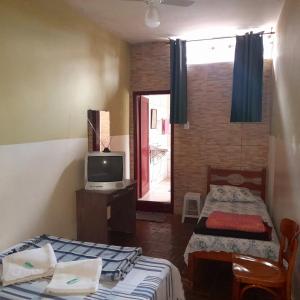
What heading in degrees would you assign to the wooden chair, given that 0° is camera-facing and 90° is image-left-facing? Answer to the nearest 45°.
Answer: approximately 90°

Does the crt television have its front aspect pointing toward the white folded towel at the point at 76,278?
yes

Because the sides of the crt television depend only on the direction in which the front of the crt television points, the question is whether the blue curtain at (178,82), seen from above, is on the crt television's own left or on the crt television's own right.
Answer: on the crt television's own left

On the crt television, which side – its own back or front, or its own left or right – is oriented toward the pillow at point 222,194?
left

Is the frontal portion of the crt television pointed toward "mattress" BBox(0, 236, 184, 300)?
yes

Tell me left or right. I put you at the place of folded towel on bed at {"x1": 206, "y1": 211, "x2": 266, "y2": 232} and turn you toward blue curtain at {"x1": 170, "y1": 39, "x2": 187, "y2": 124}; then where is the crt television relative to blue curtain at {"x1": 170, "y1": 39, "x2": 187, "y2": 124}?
left

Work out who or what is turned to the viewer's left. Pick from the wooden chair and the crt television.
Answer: the wooden chair

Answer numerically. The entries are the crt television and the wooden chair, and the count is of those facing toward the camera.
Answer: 1

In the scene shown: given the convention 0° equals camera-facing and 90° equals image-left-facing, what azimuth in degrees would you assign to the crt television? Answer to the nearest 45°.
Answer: approximately 0°

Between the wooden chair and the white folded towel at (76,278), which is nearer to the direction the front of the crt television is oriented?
the white folded towel
